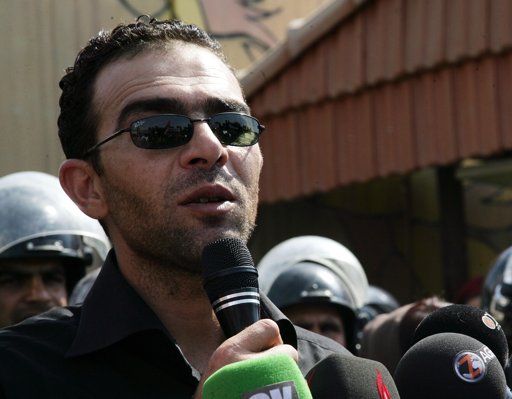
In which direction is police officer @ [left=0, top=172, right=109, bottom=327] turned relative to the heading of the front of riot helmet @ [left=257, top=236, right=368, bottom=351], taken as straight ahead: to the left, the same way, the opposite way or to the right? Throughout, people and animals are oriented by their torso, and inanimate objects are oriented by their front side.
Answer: the same way

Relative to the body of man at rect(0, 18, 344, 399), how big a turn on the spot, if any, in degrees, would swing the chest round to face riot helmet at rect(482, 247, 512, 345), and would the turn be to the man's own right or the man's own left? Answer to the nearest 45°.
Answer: approximately 90° to the man's own left

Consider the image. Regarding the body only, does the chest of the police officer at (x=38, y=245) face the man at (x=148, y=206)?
yes

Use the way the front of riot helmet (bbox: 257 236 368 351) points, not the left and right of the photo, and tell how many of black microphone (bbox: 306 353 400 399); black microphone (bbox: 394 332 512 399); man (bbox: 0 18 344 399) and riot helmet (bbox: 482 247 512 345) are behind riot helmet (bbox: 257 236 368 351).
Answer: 0

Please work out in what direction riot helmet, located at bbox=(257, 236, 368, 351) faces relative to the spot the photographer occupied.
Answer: facing the viewer

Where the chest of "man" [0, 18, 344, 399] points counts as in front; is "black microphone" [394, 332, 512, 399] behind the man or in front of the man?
in front

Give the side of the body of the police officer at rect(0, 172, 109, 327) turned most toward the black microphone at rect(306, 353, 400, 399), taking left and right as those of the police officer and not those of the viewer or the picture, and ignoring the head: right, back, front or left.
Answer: front

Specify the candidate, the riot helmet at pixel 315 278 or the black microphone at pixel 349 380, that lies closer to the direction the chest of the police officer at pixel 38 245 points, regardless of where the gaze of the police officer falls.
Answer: the black microphone

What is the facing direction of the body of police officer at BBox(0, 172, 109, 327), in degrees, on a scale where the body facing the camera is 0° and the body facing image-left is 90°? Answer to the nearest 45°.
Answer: approximately 0°

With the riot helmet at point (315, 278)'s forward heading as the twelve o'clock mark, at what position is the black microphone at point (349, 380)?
The black microphone is roughly at 12 o'clock from the riot helmet.

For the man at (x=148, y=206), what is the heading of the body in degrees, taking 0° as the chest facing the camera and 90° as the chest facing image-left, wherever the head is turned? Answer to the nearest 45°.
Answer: approximately 315°

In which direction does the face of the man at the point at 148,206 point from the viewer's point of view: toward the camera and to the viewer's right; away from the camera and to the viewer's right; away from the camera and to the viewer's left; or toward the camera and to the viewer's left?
toward the camera and to the viewer's right

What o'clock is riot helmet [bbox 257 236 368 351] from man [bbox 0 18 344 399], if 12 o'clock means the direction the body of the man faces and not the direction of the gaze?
The riot helmet is roughly at 8 o'clock from the man.

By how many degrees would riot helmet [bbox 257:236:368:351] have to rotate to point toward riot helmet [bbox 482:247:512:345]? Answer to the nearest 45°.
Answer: approximately 45° to its left

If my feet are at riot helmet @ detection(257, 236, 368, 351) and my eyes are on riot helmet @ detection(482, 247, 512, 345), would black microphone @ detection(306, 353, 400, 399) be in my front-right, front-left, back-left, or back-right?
front-right

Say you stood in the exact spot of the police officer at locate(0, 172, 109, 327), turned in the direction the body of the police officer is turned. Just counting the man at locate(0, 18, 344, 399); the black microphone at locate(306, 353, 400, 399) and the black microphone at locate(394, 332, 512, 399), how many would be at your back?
0

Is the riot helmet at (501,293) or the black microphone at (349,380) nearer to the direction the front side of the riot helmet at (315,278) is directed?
the black microphone

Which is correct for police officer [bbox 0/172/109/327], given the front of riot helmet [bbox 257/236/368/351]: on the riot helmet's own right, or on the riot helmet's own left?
on the riot helmet's own right
